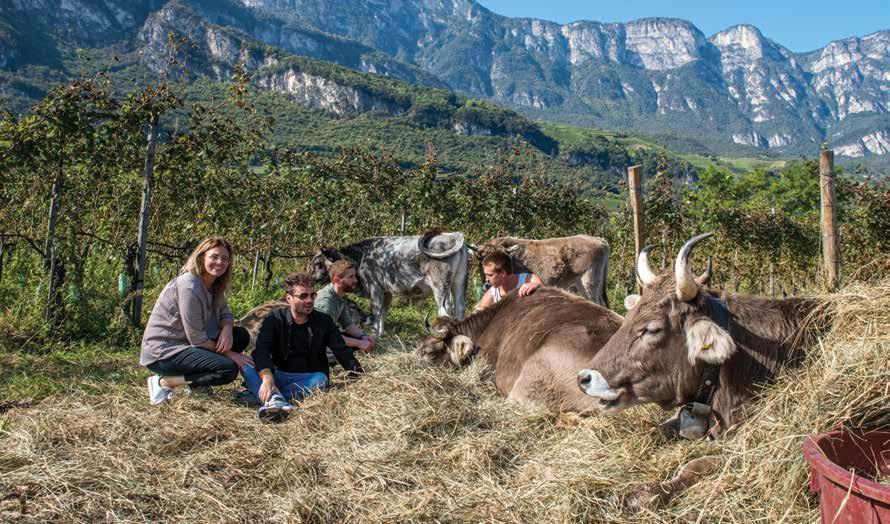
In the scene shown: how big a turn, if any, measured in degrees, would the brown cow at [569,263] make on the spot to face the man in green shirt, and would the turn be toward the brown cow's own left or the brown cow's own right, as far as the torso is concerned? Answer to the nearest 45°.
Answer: approximately 45° to the brown cow's own left

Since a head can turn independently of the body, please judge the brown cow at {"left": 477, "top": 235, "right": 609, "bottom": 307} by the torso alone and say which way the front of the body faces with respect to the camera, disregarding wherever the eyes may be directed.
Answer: to the viewer's left

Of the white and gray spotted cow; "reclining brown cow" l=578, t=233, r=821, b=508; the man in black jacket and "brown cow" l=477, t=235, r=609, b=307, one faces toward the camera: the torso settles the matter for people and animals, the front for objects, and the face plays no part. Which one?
the man in black jacket

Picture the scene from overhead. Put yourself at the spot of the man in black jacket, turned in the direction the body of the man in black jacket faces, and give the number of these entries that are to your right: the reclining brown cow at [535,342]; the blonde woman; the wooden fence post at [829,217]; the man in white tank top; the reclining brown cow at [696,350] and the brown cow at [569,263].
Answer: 1

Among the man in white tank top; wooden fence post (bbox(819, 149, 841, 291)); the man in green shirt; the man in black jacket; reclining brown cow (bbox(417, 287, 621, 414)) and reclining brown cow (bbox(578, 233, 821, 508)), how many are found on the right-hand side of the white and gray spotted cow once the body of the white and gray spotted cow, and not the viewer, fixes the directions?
0

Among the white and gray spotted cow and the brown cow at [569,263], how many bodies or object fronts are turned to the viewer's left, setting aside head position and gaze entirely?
2

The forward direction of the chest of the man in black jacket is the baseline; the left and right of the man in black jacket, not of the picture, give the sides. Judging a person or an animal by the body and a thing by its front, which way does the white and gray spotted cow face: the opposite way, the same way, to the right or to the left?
to the right

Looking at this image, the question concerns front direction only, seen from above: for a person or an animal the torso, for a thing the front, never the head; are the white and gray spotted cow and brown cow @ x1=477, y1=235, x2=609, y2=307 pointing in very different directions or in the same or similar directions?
same or similar directions

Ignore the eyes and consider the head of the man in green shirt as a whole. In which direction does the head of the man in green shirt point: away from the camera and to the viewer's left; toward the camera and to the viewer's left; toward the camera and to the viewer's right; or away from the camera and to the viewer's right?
toward the camera and to the viewer's right

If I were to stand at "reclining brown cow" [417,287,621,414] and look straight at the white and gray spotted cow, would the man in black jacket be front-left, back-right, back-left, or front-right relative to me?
front-left

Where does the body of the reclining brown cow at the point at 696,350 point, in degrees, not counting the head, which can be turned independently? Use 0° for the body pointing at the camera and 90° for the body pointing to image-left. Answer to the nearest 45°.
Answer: approximately 90°

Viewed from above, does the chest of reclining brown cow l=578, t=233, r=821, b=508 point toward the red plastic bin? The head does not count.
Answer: no

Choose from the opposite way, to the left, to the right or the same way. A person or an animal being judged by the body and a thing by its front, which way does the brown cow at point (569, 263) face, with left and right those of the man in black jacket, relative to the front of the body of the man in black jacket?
to the right

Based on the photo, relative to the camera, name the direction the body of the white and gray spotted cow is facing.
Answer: to the viewer's left

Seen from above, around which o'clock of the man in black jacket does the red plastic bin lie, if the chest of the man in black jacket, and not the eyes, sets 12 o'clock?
The red plastic bin is roughly at 11 o'clock from the man in black jacket.

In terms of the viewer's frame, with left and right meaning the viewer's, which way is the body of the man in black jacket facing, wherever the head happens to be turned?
facing the viewer
